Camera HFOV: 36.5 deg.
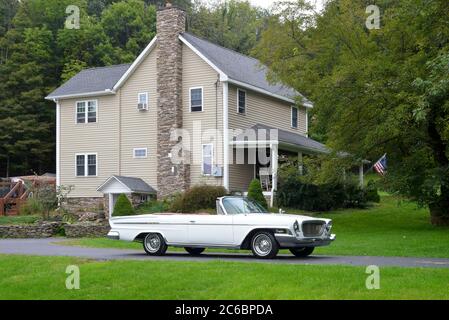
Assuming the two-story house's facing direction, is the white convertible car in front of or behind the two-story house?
in front

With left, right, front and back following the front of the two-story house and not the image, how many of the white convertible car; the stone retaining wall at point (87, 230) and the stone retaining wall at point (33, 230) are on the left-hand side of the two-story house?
0

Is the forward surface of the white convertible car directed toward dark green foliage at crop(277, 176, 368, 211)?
no

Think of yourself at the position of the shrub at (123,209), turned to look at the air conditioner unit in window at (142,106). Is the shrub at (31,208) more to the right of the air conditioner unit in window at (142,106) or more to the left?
left

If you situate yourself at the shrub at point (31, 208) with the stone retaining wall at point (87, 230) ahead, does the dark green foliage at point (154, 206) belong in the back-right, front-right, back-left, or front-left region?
front-left

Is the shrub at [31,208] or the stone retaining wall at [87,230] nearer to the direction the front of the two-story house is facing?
the stone retaining wall

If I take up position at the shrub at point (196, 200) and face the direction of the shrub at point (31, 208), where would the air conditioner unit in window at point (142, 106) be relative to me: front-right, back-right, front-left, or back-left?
front-right

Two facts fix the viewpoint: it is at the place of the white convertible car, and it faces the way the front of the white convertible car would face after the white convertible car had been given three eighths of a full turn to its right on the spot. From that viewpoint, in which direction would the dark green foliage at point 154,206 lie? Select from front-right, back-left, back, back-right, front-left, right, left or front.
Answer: right

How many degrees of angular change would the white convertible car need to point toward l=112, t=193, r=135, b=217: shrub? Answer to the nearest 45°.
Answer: approximately 135° to its left

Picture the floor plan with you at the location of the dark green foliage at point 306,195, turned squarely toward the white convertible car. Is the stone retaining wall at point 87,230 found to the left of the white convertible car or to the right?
right

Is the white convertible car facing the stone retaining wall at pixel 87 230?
no

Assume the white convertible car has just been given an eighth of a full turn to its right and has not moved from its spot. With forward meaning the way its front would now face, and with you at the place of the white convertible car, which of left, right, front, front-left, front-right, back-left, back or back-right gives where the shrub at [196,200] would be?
back

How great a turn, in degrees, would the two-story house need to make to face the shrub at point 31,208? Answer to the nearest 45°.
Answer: approximately 135° to its right

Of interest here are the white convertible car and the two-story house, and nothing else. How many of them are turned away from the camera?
0

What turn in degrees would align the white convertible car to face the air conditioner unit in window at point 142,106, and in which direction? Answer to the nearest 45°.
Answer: approximately 135° to its left

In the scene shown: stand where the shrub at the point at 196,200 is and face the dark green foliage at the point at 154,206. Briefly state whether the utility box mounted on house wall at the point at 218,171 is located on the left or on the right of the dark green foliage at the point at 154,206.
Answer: right

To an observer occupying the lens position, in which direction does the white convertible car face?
facing the viewer and to the right of the viewer

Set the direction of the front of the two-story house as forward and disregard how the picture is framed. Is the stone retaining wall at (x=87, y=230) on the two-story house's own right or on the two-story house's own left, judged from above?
on the two-story house's own right
